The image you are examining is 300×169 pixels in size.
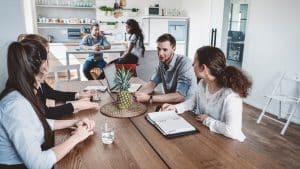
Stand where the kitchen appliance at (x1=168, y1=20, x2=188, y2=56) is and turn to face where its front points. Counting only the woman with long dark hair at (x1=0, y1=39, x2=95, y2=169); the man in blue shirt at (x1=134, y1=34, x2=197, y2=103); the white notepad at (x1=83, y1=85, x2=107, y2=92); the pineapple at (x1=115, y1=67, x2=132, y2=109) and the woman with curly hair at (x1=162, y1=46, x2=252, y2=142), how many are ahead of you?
5

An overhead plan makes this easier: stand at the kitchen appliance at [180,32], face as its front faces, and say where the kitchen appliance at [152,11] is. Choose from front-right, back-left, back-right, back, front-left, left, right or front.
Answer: right

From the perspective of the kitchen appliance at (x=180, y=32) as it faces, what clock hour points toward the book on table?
The book on table is roughly at 12 o'clock from the kitchen appliance.

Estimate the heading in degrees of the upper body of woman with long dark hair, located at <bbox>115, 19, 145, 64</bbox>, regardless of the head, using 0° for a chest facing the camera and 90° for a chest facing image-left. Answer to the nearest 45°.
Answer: approximately 90°

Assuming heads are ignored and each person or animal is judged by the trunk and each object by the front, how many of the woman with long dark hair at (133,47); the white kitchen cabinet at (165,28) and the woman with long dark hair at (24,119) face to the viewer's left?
1

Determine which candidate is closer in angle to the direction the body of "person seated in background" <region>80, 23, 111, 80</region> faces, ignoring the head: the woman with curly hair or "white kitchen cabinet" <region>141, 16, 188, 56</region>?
the woman with curly hair

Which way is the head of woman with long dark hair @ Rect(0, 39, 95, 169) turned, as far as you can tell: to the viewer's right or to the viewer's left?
to the viewer's right

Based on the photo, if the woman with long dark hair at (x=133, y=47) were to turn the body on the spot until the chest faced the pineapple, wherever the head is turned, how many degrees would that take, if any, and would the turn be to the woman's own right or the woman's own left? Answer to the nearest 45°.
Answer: approximately 90° to the woman's own left

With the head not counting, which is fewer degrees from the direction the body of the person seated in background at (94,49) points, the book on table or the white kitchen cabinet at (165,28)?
the book on table

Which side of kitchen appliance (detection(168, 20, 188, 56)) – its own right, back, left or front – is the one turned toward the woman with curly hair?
front

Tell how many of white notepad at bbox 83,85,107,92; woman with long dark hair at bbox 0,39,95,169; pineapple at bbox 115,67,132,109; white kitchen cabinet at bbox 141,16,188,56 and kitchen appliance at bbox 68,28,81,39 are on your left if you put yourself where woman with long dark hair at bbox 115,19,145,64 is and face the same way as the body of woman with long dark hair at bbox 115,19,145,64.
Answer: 3

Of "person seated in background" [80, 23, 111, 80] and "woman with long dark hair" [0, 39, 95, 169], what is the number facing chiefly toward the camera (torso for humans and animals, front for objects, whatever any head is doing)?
1

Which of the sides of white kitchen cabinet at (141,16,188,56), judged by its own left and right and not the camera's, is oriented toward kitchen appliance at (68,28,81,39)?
right

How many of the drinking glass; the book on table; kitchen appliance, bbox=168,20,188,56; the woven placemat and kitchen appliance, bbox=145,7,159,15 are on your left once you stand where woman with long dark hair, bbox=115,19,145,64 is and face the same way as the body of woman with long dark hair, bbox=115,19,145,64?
3
